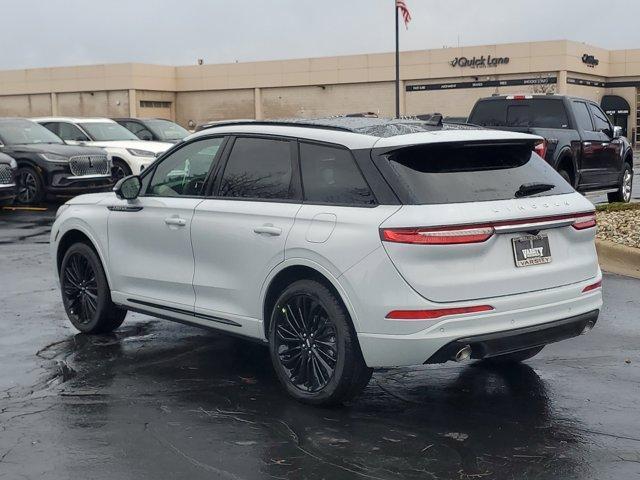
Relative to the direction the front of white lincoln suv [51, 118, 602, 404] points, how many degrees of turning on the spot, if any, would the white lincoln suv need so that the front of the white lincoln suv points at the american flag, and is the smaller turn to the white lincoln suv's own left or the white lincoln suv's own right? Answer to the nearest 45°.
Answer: approximately 45° to the white lincoln suv's own right

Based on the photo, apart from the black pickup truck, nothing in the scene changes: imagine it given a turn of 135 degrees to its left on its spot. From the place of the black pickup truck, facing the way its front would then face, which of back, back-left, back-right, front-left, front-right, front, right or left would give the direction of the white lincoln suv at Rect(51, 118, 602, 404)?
left

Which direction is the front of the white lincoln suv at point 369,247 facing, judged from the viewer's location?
facing away from the viewer and to the left of the viewer

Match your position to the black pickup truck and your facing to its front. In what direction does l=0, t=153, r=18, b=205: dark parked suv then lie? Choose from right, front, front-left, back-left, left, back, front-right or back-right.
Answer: back-left

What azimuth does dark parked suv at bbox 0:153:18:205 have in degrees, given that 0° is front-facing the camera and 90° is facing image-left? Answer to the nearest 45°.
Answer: approximately 315°

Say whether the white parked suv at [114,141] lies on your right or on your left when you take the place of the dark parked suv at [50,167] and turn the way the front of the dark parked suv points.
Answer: on your left

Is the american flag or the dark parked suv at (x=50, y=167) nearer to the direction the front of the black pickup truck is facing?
the american flag

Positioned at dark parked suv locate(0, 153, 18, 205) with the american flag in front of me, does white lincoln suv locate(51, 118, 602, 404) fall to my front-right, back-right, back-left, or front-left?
back-right

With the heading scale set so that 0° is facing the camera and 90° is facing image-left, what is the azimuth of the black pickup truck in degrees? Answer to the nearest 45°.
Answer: approximately 225°
